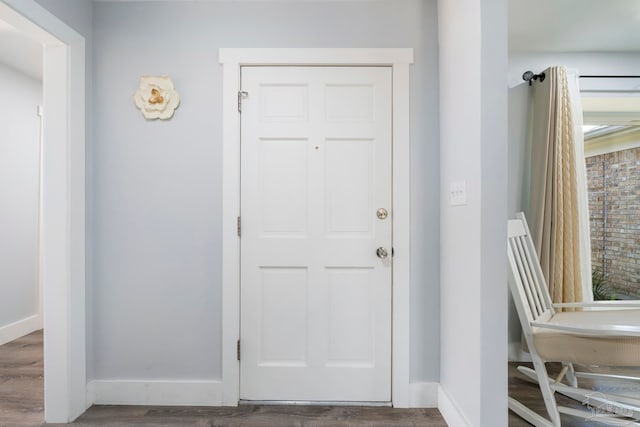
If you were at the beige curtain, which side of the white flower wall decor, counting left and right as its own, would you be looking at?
left

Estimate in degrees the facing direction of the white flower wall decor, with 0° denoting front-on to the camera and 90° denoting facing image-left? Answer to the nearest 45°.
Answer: approximately 0°

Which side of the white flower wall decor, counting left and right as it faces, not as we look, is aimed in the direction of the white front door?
left
